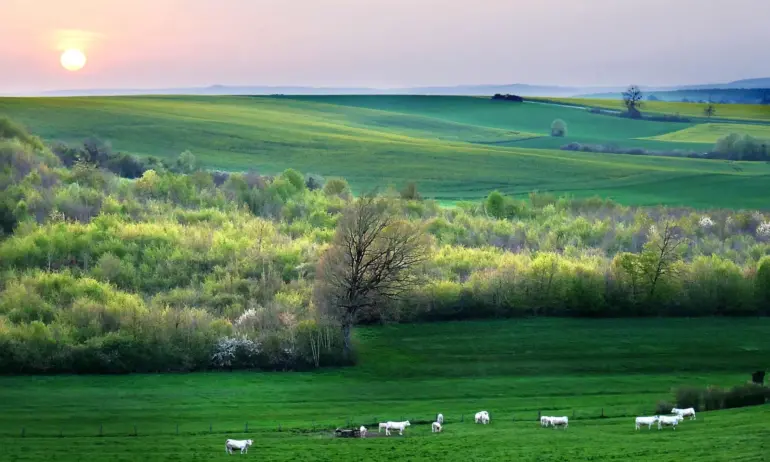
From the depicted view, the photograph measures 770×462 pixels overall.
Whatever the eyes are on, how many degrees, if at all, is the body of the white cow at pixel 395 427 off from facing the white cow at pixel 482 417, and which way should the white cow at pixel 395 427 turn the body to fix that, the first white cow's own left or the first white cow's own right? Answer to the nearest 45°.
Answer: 0° — it already faces it
